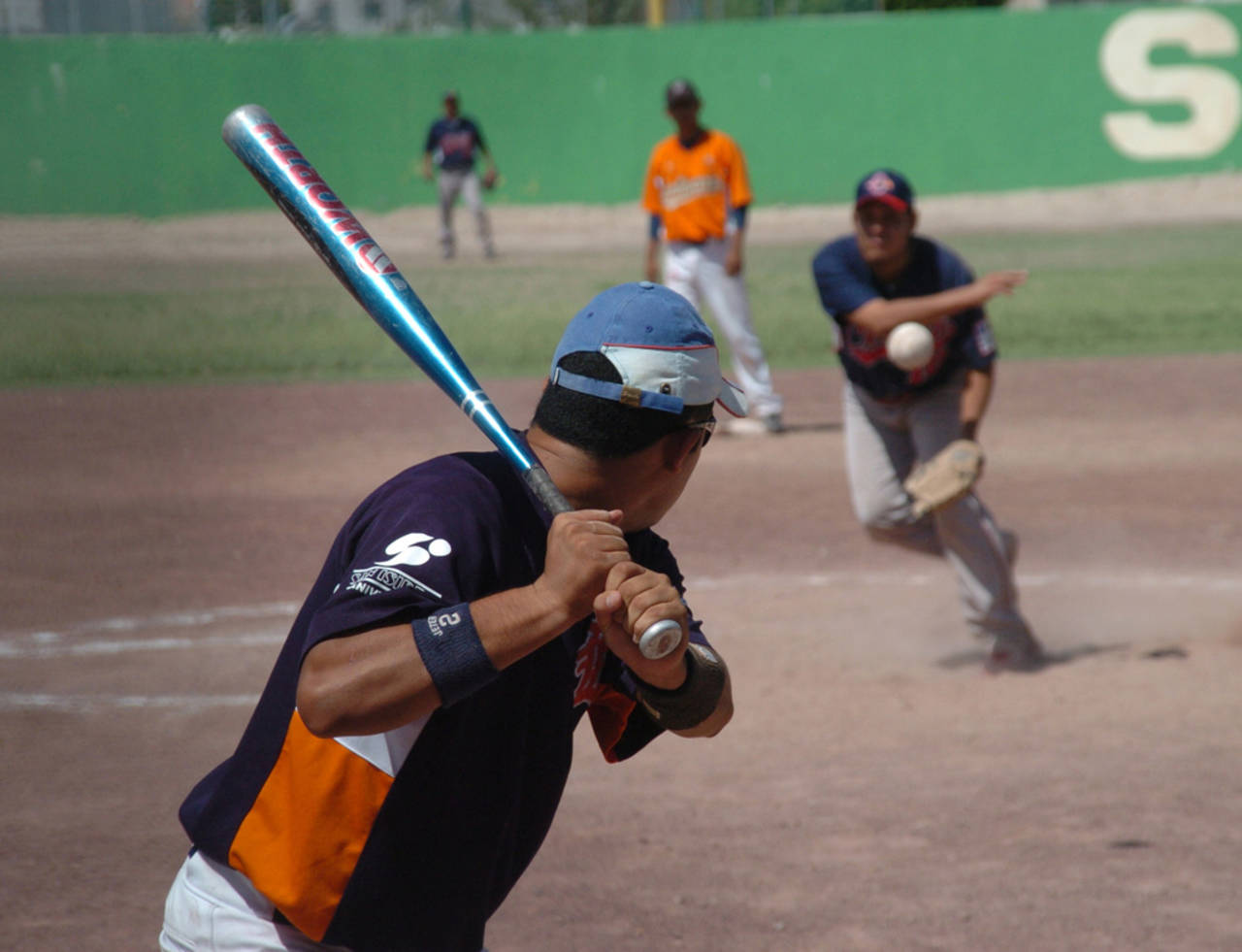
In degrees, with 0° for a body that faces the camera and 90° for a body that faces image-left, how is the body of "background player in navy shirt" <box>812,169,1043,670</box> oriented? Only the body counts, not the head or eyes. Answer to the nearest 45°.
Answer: approximately 0°

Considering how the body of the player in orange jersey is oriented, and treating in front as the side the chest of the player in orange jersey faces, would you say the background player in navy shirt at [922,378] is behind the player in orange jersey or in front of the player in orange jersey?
in front

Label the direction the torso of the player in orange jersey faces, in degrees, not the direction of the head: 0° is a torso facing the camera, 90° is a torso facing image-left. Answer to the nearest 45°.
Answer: approximately 0°

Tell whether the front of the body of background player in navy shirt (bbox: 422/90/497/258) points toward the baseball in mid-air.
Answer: yes

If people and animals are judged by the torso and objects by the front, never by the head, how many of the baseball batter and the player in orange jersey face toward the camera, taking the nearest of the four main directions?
1

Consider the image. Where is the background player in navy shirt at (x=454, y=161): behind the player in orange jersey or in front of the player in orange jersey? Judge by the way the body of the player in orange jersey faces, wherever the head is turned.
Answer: behind

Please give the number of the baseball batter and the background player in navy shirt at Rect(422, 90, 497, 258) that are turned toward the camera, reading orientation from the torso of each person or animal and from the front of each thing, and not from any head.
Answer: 1

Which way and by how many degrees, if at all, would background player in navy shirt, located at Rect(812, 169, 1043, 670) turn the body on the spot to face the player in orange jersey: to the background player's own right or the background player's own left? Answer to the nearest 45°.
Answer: approximately 180°

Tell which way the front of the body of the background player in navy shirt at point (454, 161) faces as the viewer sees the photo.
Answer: toward the camera

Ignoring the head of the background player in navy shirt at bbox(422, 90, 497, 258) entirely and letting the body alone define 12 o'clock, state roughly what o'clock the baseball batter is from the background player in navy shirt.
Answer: The baseball batter is roughly at 12 o'clock from the background player in navy shirt.
